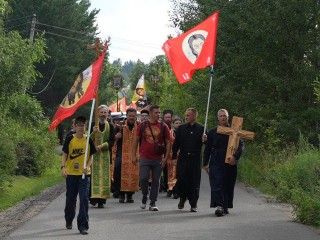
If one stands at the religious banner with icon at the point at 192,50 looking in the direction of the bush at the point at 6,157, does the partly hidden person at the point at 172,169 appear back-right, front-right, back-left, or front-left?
front-right

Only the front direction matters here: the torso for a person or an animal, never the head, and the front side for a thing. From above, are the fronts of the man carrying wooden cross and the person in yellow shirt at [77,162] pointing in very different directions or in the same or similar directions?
same or similar directions

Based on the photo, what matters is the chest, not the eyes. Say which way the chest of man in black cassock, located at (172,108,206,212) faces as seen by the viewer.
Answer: toward the camera

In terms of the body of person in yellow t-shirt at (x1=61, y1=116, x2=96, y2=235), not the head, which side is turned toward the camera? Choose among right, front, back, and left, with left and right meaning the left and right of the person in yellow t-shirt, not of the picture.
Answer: front

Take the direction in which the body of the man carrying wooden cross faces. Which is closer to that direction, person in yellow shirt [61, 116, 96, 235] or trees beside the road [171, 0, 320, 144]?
the person in yellow shirt

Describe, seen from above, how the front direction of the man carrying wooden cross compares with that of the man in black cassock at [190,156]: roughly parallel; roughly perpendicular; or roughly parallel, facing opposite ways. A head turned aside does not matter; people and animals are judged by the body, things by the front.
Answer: roughly parallel

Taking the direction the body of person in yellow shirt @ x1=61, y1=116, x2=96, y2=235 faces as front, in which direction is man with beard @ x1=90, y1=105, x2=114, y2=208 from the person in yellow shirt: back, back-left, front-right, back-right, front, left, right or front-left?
back

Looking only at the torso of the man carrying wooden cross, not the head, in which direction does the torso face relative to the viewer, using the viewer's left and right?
facing the viewer
